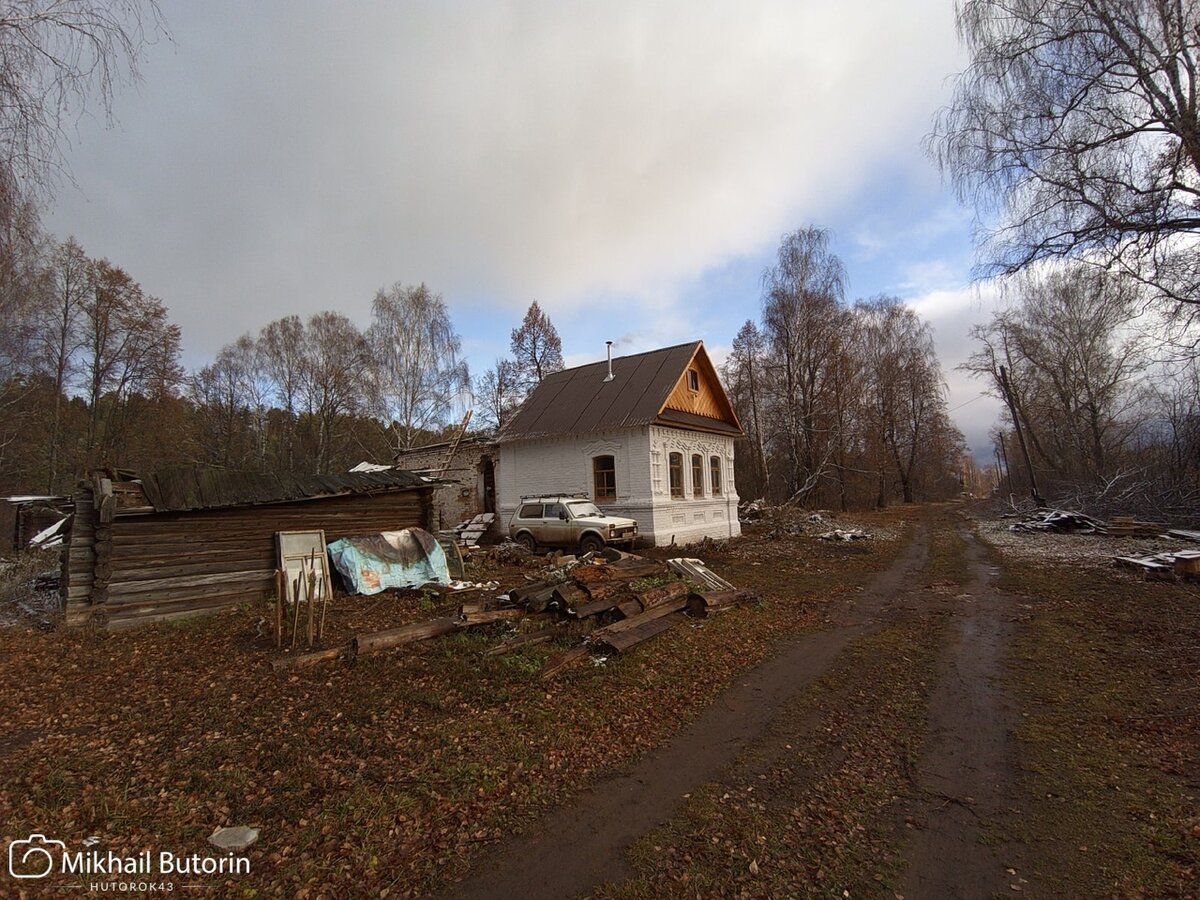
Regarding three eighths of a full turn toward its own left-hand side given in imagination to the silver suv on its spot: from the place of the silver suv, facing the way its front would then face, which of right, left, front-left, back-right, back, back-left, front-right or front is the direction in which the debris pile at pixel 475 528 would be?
front-left

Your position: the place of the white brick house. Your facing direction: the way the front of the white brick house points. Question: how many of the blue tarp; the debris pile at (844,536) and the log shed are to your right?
2

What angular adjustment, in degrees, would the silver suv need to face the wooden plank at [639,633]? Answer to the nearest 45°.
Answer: approximately 45° to its right

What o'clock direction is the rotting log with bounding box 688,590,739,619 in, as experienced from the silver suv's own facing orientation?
The rotting log is roughly at 1 o'clock from the silver suv.

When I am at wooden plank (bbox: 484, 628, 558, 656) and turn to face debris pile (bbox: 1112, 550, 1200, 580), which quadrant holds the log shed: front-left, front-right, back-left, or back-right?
back-left

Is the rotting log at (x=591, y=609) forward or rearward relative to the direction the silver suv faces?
forward

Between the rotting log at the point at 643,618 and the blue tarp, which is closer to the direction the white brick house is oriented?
the rotting log

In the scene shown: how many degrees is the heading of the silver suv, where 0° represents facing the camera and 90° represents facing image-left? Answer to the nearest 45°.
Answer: approximately 315°

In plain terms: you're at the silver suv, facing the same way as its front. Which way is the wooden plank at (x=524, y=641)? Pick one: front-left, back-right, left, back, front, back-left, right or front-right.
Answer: front-right

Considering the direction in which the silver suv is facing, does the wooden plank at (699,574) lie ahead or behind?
ahead

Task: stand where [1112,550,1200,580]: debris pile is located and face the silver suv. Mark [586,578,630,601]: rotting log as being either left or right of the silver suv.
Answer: left
